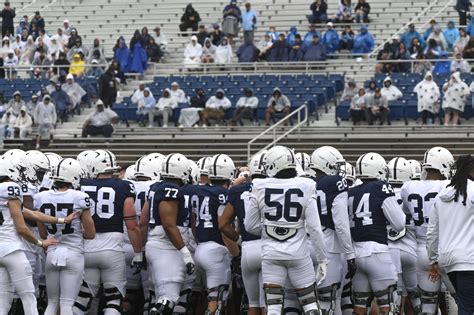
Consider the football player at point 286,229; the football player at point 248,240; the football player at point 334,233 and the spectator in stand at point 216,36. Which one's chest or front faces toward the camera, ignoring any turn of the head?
the spectator in stand

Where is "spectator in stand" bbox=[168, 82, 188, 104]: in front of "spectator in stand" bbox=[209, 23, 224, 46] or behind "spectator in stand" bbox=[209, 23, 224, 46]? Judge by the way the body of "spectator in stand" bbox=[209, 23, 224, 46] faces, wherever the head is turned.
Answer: in front

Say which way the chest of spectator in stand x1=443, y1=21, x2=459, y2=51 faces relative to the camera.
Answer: toward the camera

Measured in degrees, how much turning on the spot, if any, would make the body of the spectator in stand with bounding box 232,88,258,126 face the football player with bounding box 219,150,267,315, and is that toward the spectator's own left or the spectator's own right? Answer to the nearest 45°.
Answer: approximately 45° to the spectator's own left

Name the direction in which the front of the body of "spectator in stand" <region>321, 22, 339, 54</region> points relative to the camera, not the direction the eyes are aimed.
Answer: toward the camera

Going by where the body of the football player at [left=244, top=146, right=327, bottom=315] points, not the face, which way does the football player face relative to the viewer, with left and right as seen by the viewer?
facing away from the viewer

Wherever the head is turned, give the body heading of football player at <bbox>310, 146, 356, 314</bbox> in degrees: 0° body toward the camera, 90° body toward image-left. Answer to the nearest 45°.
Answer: approximately 225°

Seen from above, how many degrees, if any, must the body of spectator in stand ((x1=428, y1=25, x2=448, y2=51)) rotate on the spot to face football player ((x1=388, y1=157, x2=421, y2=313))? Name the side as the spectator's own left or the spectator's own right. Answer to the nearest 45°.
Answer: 0° — they already face them

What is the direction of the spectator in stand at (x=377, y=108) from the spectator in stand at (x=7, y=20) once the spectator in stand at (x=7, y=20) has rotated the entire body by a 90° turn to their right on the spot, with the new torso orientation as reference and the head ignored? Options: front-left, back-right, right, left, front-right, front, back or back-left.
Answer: back-left

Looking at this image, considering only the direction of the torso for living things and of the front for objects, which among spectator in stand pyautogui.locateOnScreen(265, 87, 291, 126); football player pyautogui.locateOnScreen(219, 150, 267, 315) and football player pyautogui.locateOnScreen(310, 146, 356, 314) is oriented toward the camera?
the spectator in stand

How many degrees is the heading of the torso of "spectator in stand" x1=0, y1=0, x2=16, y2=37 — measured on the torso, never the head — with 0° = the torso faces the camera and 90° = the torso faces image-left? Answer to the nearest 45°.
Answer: approximately 0°

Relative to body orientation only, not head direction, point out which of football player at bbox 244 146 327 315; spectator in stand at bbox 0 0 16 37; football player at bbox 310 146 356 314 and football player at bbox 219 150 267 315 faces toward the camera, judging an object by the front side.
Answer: the spectator in stand

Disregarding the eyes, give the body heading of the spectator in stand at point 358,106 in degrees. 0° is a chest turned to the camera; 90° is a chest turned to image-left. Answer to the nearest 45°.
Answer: approximately 0°

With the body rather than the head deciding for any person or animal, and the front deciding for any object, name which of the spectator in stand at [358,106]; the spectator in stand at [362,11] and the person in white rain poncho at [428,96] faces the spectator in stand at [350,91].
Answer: the spectator in stand at [362,11]

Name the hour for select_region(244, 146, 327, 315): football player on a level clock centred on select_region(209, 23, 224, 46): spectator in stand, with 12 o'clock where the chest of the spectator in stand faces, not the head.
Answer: The football player is roughly at 12 o'clock from the spectator in stand.

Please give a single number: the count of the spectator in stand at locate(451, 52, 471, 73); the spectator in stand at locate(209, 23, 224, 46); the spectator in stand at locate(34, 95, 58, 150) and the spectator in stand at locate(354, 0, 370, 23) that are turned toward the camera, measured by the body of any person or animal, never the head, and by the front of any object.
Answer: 4
